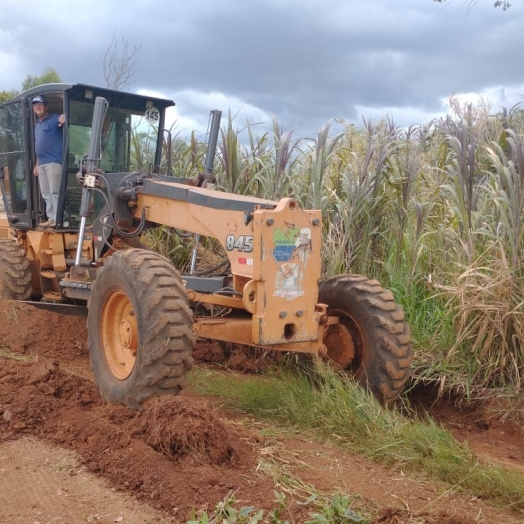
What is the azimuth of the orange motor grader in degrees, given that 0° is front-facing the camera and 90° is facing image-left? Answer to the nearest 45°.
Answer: approximately 315°

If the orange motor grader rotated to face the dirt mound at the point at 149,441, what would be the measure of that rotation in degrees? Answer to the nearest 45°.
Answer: approximately 45° to its right
